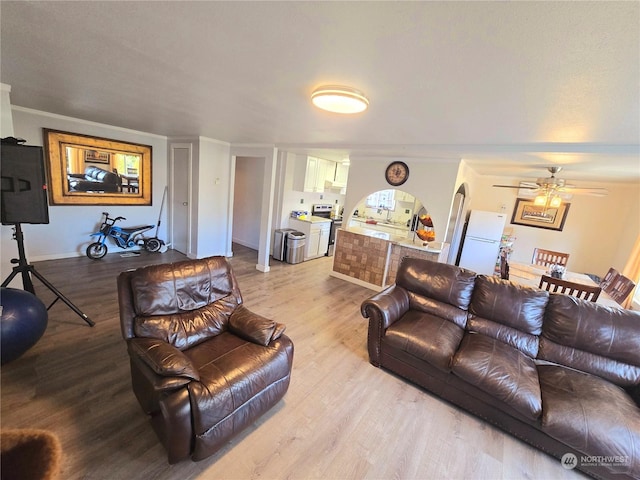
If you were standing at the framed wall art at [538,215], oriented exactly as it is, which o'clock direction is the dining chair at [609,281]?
The dining chair is roughly at 11 o'clock from the framed wall art.

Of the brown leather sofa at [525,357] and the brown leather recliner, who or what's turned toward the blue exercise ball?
the brown leather sofa

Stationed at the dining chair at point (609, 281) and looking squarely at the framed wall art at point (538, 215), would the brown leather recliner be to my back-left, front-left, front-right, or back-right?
back-left

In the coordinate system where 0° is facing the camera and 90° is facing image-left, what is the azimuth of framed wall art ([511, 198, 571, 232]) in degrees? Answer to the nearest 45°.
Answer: approximately 0°

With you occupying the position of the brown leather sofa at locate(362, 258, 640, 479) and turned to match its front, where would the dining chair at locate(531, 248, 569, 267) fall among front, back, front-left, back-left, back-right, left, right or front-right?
back-right

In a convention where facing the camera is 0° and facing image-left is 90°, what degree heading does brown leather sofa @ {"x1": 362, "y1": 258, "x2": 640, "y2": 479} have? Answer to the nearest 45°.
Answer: approximately 45°

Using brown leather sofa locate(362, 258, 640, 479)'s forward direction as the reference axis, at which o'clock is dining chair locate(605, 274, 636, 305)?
The dining chair is roughly at 5 o'clock from the brown leather sofa.

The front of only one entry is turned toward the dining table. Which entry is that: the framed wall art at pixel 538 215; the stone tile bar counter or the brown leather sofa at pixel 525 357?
the framed wall art
